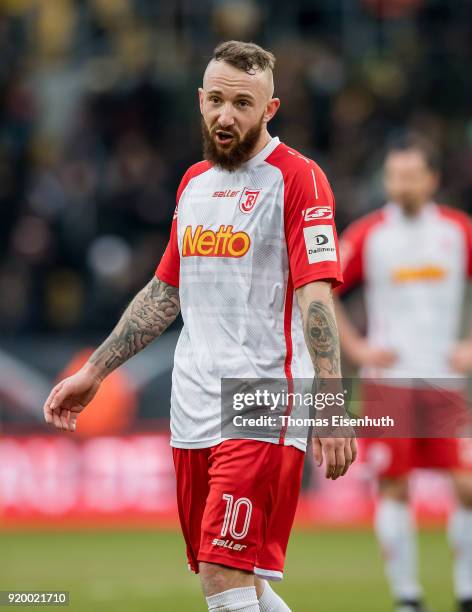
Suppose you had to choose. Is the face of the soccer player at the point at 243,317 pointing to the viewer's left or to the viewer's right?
to the viewer's left

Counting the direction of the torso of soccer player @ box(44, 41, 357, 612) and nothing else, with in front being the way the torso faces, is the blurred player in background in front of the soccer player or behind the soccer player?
behind

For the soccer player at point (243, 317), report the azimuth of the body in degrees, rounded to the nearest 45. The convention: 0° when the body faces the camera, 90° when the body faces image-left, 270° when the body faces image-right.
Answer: approximately 45°
